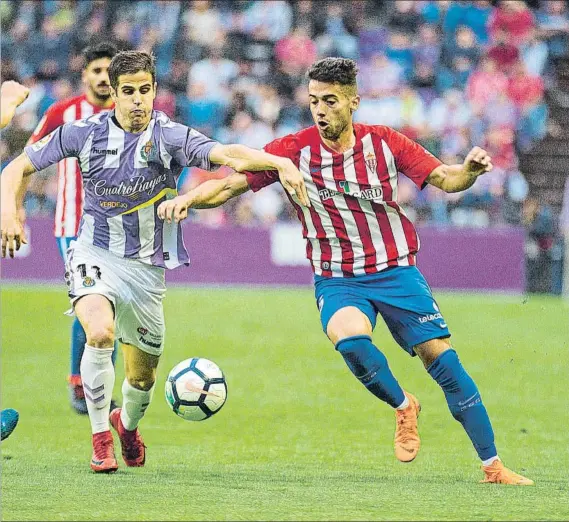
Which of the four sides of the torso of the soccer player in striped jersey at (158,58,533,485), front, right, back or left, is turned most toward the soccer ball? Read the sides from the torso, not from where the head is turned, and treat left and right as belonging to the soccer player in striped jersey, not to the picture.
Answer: right

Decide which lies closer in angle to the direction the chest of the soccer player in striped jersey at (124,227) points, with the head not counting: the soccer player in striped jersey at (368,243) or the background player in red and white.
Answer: the soccer player in striped jersey

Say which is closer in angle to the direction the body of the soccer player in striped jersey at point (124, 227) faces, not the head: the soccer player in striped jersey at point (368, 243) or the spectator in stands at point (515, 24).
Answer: the soccer player in striped jersey

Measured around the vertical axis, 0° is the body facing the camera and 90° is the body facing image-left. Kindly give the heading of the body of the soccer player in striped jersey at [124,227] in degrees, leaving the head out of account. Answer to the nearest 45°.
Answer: approximately 0°

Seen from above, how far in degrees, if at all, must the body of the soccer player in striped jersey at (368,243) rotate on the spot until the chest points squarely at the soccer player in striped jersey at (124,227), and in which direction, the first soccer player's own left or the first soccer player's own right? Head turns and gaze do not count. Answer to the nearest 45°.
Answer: approximately 90° to the first soccer player's own right

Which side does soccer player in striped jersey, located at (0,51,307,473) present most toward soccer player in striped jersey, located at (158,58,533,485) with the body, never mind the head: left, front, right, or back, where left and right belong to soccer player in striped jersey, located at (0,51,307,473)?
left

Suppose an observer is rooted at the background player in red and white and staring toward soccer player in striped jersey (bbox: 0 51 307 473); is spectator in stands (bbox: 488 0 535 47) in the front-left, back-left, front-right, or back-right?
back-left

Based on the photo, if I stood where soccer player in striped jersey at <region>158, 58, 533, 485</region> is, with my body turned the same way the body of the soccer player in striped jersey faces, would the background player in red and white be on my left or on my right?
on my right

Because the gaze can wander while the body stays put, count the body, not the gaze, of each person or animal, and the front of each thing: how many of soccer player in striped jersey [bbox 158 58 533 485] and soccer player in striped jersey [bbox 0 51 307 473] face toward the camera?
2
